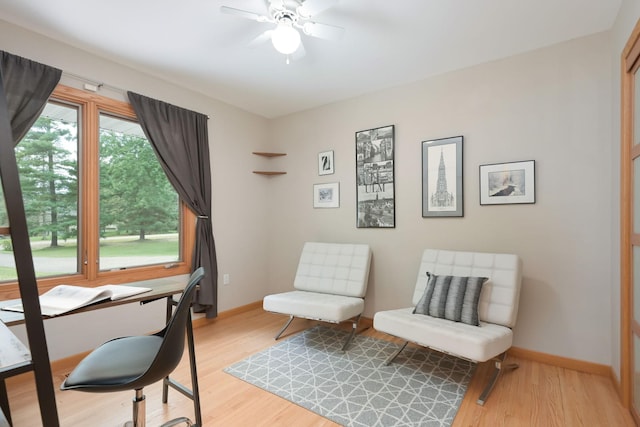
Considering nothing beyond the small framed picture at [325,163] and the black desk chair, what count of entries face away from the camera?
0

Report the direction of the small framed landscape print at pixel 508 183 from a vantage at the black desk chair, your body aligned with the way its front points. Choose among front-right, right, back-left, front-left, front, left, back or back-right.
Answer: back

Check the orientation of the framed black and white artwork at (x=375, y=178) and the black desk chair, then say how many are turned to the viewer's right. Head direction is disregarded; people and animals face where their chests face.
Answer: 0

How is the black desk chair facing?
to the viewer's left

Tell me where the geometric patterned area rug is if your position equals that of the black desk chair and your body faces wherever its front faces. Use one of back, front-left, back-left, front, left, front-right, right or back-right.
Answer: back

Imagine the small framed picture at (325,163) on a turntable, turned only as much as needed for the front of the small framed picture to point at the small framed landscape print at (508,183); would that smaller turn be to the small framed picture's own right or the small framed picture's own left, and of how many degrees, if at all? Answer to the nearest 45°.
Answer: approximately 90° to the small framed picture's own left

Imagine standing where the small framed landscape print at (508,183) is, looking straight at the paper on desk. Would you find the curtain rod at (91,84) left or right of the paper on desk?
right

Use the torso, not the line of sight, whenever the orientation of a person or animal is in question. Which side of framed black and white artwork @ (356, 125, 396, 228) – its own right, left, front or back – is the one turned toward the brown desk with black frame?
front

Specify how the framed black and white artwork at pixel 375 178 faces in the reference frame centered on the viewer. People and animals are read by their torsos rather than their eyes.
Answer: facing the viewer and to the left of the viewer

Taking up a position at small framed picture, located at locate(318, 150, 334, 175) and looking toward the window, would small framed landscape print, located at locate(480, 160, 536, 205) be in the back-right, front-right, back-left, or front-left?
back-left

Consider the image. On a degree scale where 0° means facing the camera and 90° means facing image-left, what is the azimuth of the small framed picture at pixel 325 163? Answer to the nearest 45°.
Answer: approximately 45°
